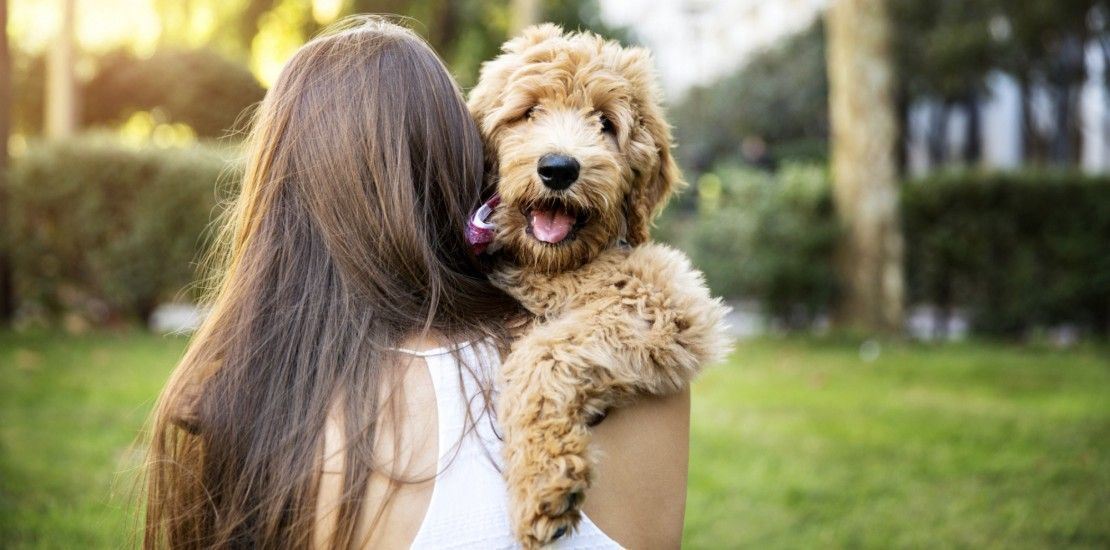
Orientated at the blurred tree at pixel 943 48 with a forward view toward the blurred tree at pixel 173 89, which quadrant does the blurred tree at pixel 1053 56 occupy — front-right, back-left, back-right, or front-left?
back-left

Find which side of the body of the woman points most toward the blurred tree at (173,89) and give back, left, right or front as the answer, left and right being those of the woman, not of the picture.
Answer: front

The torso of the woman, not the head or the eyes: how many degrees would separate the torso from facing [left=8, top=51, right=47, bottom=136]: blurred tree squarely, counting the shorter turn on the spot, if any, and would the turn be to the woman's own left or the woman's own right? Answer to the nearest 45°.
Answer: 0° — they already face it

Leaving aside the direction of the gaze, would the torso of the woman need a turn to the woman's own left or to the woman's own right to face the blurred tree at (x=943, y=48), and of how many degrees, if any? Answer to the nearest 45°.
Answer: approximately 45° to the woman's own right

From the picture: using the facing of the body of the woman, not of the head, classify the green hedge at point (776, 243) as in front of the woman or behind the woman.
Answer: in front

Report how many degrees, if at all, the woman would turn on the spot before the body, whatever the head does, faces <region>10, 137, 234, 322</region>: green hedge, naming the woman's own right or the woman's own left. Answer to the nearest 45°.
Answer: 0° — they already face it

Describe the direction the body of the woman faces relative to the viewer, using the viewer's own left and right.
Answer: facing away from the viewer

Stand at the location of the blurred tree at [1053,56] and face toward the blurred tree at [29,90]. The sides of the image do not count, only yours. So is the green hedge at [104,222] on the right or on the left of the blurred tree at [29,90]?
left

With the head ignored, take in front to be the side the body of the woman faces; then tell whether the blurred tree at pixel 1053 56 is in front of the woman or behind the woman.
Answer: in front
